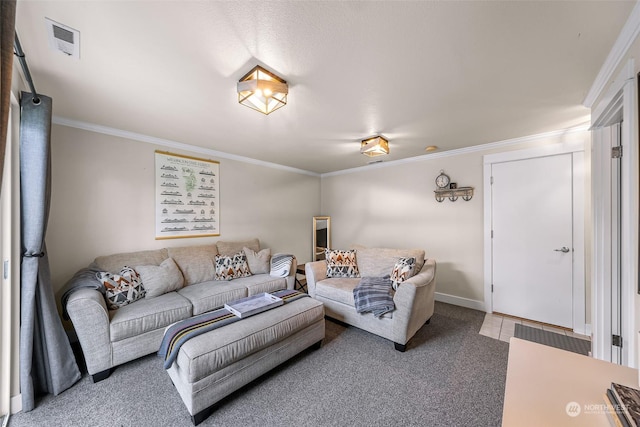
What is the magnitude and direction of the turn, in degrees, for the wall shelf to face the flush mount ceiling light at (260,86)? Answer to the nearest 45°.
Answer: approximately 45° to its right

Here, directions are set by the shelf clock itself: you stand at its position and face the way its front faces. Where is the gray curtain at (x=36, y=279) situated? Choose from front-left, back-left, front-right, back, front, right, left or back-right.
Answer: front-right

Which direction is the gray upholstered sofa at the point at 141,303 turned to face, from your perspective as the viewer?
facing the viewer and to the right of the viewer

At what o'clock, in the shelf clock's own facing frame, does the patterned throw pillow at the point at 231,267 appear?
The patterned throw pillow is roughly at 2 o'clock from the shelf clock.

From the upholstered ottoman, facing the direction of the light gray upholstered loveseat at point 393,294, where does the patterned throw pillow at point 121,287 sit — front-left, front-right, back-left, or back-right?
back-left

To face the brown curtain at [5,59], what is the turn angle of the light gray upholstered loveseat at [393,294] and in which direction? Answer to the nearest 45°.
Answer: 0° — it already faces it

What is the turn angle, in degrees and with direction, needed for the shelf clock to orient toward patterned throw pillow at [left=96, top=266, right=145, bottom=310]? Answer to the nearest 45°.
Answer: approximately 45° to its right

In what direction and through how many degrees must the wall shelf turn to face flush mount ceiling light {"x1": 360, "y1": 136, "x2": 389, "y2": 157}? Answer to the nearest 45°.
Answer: approximately 45° to its right

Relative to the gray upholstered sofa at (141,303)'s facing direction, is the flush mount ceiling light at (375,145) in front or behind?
in front

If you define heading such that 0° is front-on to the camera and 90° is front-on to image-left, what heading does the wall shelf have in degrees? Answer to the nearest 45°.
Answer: approximately 0°

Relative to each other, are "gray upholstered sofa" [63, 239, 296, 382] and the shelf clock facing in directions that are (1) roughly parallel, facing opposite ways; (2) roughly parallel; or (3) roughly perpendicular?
roughly perpendicular

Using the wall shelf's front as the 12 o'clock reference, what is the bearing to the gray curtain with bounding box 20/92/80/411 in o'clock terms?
The gray curtain is roughly at 1 o'clock from the wall shelf.

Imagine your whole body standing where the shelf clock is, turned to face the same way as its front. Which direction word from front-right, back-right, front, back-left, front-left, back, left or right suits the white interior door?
left

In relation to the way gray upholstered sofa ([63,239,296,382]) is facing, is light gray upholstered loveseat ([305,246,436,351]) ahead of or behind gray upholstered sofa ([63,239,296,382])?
ahead
